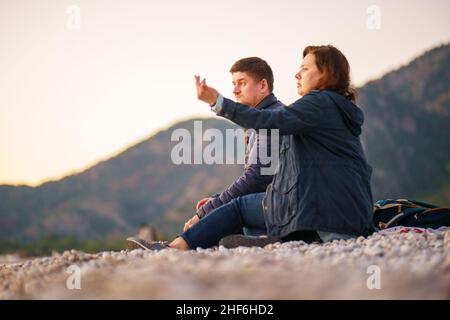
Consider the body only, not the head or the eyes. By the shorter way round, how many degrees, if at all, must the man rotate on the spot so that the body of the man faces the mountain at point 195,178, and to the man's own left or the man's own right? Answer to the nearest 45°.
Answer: approximately 90° to the man's own right

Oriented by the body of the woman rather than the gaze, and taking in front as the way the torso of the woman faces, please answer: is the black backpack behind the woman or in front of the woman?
behind

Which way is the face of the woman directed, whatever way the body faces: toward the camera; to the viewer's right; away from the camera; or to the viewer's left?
to the viewer's left

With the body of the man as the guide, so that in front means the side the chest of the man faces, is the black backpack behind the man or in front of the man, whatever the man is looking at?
behind

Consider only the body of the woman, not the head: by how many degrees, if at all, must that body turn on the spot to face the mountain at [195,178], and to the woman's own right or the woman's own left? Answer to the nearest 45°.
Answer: approximately 90° to the woman's own right

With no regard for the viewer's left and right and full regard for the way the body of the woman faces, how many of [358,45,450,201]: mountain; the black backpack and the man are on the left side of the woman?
0

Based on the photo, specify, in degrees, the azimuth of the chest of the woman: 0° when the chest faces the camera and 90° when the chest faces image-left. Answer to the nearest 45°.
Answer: approximately 90°

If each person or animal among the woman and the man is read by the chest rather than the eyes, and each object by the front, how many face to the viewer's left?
2

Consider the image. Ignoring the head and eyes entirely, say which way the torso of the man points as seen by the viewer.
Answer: to the viewer's left

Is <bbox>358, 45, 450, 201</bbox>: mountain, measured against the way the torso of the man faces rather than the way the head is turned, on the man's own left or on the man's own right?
on the man's own right

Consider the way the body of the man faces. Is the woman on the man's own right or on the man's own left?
on the man's own left

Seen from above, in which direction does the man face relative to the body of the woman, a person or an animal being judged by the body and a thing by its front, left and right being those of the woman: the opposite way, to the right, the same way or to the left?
the same way
